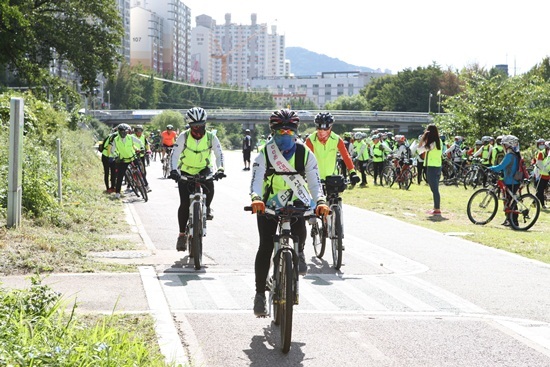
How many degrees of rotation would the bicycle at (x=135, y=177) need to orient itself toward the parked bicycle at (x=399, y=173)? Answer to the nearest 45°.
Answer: approximately 90° to its left

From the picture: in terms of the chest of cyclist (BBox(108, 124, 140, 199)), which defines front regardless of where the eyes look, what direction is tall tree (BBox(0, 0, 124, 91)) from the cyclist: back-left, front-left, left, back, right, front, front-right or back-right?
back

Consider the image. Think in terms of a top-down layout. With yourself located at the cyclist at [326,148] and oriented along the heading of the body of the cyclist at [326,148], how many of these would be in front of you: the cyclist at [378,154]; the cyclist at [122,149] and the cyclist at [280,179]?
1

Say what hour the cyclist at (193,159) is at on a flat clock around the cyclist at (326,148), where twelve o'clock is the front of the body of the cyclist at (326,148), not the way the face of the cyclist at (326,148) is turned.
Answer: the cyclist at (193,159) is roughly at 2 o'clock from the cyclist at (326,148).

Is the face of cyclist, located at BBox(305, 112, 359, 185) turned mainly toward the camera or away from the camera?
toward the camera

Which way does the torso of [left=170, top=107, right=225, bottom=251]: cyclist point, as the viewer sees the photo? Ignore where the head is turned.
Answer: toward the camera

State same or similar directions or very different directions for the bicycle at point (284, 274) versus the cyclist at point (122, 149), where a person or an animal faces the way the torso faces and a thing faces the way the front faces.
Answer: same or similar directions

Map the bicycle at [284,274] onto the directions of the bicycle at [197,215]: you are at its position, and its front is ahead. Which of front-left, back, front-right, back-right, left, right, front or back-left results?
front

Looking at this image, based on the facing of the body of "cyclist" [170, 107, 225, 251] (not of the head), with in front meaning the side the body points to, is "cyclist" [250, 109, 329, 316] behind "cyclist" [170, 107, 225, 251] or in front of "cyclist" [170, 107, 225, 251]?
in front

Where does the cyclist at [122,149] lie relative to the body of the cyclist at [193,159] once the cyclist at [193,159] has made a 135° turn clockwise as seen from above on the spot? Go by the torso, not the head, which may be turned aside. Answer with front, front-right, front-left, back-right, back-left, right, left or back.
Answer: front-right

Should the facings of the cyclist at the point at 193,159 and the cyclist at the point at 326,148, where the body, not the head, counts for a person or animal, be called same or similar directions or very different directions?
same or similar directions

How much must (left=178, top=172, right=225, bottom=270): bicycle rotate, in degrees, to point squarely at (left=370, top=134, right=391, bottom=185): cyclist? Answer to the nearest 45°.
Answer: approximately 180°

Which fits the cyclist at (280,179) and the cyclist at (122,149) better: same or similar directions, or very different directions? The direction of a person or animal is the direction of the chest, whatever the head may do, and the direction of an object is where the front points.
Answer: same or similar directions

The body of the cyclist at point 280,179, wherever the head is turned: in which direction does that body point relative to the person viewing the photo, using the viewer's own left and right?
facing the viewer

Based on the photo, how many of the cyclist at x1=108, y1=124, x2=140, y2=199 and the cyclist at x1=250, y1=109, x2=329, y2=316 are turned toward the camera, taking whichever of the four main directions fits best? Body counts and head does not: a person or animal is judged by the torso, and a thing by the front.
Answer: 2

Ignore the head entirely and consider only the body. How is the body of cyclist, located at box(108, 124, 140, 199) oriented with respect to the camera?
toward the camera

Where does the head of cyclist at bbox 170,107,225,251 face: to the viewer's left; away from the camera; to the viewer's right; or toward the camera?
toward the camera

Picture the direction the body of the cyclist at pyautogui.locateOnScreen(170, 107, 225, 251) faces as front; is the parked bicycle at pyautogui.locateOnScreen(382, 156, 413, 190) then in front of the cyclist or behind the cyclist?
behind
